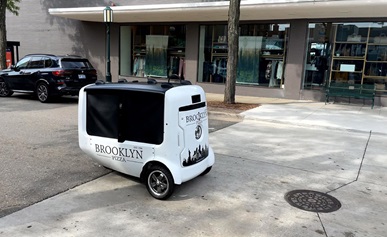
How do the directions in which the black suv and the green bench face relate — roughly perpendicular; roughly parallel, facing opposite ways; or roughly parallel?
roughly perpendicular

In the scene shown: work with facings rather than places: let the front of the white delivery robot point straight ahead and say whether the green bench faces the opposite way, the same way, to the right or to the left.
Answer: to the right

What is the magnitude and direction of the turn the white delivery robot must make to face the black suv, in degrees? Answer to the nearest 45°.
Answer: approximately 180°

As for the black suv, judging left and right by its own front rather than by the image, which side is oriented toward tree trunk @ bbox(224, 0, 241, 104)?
back

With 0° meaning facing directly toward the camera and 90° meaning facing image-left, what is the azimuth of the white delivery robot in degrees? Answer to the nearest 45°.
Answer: approximately 315°

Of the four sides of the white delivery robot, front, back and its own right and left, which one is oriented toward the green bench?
left

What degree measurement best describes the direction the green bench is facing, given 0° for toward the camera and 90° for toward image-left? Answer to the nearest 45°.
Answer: approximately 0°

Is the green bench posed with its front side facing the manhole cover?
yes

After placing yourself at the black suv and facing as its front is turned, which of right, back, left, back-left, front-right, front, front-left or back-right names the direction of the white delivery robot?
back-left

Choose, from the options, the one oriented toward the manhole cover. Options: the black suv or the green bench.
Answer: the green bench

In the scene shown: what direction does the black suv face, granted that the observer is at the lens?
facing away from the viewer and to the left of the viewer

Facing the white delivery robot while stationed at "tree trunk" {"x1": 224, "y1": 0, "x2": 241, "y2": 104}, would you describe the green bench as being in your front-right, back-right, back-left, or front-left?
back-left

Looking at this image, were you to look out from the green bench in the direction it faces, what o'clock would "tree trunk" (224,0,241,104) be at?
The tree trunk is roughly at 2 o'clock from the green bench.

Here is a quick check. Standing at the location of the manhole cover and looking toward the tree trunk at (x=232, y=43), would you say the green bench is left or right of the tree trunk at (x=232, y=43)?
right

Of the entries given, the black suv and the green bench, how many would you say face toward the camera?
1

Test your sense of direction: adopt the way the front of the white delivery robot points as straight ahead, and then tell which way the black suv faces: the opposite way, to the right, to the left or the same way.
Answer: the opposite way
